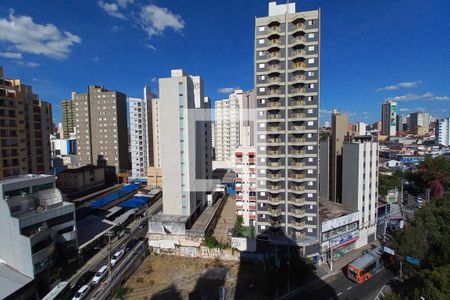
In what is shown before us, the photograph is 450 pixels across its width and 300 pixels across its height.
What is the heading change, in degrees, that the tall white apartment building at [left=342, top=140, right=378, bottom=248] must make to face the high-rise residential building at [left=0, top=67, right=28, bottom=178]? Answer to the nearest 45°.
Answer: approximately 90° to its right

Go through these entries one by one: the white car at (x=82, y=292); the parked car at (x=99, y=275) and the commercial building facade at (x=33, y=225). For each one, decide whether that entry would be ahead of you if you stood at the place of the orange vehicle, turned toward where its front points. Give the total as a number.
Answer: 3

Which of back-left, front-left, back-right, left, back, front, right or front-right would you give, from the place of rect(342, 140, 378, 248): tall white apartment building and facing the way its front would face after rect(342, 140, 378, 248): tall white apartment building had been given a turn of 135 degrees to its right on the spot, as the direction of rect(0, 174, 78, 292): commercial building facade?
front-left

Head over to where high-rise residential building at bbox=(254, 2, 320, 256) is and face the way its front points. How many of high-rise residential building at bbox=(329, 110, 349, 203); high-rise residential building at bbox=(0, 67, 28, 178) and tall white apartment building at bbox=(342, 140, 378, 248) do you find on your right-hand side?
1

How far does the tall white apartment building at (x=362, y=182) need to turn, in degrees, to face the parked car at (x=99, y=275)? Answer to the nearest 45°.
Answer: approximately 90° to its right

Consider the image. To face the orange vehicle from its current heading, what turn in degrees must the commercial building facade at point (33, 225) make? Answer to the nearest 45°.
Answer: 0° — it already faces it

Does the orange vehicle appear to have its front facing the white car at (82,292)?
yes

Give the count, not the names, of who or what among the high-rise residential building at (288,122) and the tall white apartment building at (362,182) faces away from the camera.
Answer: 0

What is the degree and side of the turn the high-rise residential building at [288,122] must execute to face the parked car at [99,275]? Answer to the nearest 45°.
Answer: approximately 45° to its right

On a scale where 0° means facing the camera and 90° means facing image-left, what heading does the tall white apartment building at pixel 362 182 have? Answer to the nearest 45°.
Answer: approximately 315°

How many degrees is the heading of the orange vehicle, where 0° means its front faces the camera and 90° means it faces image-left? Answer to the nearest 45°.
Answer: approximately 45°

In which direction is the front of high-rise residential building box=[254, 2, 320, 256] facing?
toward the camera

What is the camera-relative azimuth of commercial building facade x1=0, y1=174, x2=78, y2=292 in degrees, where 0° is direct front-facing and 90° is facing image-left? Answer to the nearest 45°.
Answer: approximately 315°
